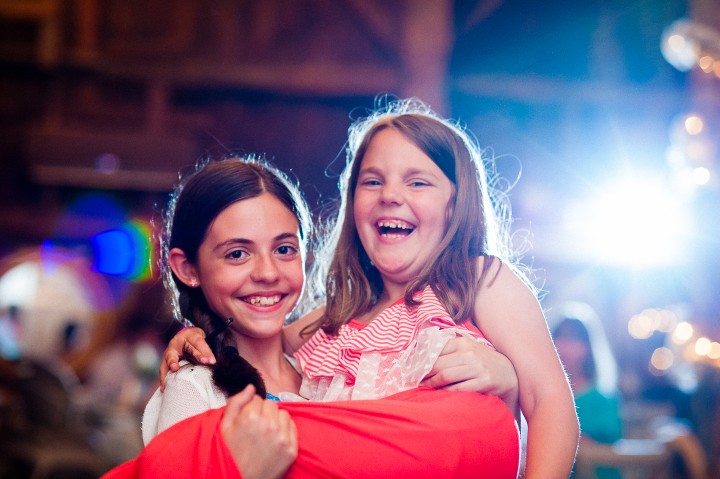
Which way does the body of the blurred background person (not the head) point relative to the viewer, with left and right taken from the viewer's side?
facing the viewer and to the left of the viewer
